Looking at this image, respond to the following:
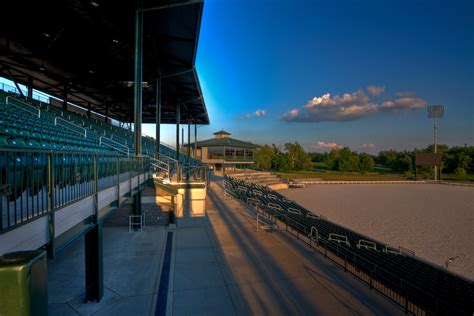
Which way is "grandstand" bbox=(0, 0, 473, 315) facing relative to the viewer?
to the viewer's right
